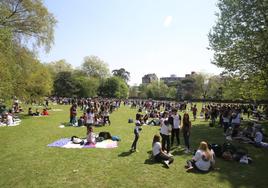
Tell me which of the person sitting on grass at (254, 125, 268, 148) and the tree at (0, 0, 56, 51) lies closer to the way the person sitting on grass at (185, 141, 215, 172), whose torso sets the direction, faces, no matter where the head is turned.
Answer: the tree

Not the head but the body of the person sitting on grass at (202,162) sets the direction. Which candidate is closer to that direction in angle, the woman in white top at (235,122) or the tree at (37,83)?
the tree

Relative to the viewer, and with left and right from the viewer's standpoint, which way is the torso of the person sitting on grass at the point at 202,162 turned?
facing away from the viewer and to the left of the viewer
